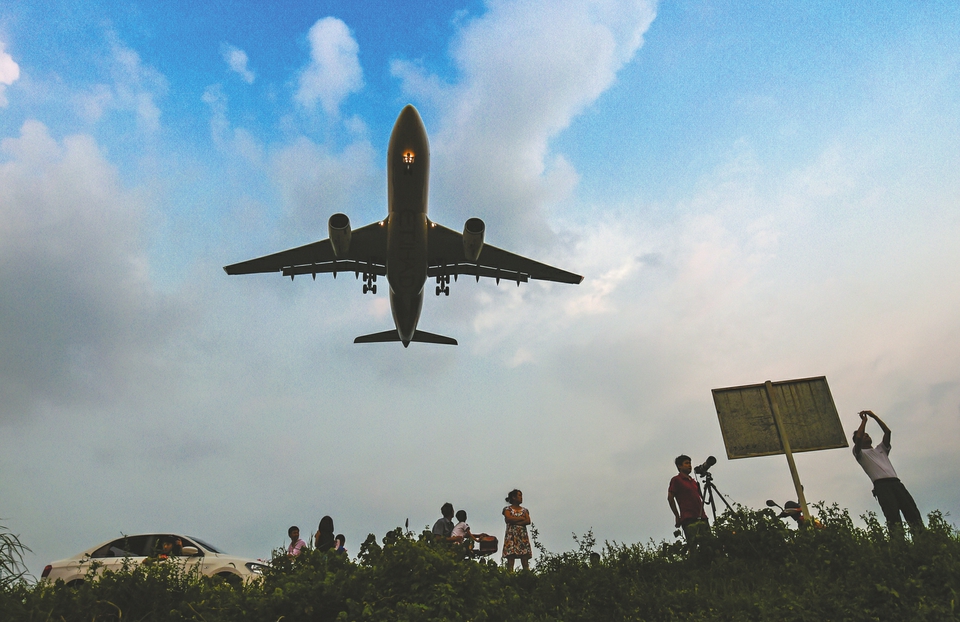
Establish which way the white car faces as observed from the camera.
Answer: facing to the right of the viewer

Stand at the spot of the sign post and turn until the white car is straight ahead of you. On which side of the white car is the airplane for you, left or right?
right

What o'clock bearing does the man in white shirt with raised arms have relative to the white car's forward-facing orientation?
The man in white shirt with raised arms is roughly at 1 o'clock from the white car.

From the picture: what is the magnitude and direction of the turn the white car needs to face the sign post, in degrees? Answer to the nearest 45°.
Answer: approximately 45° to its right

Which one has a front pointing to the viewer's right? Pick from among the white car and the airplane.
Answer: the white car

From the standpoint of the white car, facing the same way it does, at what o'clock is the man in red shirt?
The man in red shirt is roughly at 1 o'clock from the white car.

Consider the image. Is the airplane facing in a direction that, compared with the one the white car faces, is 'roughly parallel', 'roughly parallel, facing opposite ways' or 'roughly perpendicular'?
roughly perpendicular

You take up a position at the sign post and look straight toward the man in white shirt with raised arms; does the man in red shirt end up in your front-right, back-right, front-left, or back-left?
back-right
